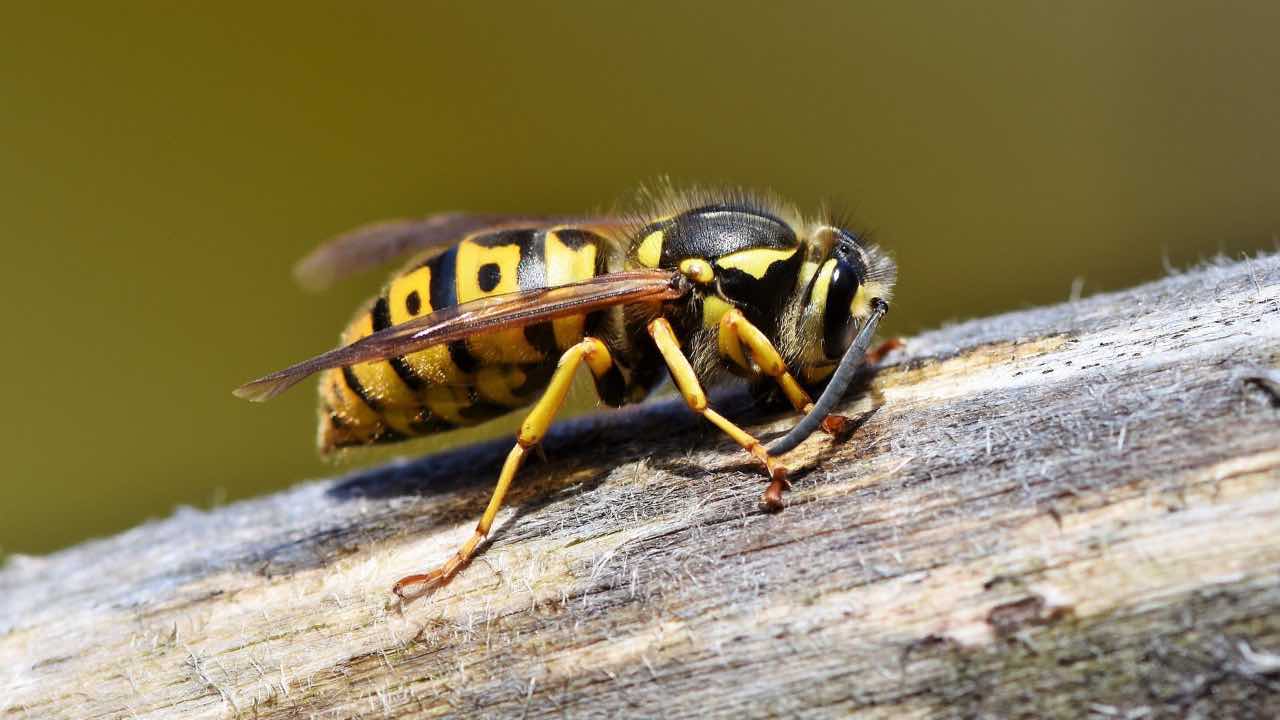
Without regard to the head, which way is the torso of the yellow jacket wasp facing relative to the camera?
to the viewer's right
